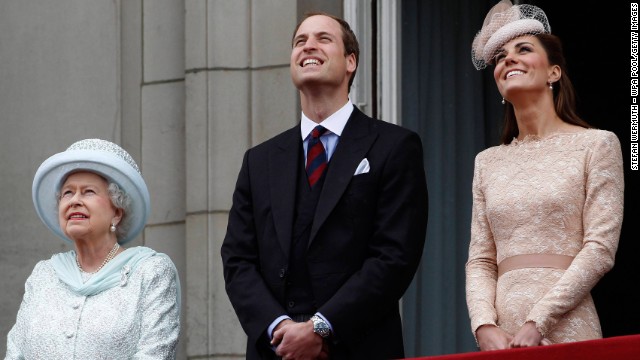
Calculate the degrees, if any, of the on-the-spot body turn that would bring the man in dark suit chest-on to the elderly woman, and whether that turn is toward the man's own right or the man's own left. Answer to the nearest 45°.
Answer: approximately 45° to the man's own right

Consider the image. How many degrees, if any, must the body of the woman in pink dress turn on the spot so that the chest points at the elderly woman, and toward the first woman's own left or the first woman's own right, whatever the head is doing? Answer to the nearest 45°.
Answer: approximately 45° to the first woman's own right

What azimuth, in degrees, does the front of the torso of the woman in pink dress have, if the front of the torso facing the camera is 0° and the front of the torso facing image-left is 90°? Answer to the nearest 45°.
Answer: approximately 45°

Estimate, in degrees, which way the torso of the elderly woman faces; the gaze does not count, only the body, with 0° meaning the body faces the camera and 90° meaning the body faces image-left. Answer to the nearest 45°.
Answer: approximately 45°

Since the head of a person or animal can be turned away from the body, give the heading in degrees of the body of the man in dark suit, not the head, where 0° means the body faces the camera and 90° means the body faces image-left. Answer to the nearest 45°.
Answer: approximately 45°

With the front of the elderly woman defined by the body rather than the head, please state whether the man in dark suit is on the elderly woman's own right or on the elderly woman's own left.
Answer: on the elderly woman's own left

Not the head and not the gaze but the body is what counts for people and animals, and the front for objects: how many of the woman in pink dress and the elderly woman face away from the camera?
0

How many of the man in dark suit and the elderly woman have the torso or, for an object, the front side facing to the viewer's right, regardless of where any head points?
0
